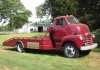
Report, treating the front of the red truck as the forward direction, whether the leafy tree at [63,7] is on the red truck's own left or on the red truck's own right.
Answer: on the red truck's own left

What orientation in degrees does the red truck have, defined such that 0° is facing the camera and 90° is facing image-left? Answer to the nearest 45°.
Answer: approximately 315°
